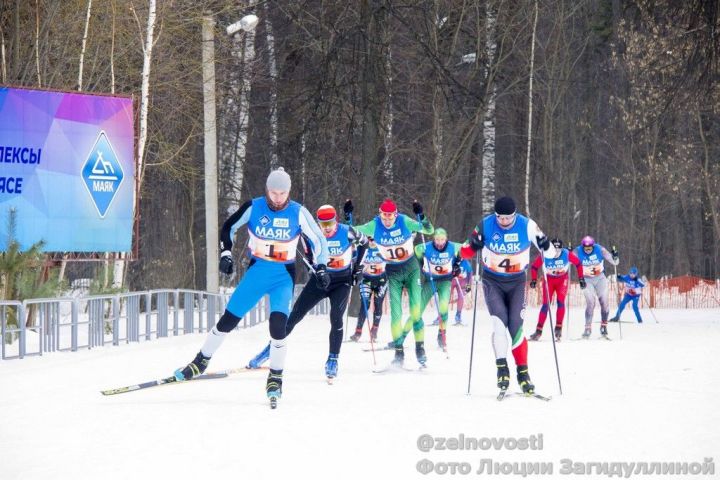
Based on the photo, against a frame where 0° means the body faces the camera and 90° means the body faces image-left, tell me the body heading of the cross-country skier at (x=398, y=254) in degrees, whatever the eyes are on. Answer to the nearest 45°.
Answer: approximately 0°

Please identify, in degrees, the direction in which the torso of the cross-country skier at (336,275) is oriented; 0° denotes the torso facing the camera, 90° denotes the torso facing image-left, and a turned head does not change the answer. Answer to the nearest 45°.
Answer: approximately 0°

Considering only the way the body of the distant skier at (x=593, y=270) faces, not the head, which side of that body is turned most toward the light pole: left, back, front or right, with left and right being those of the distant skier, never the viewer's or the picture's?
right

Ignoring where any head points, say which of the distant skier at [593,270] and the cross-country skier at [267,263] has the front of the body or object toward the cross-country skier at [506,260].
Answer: the distant skier

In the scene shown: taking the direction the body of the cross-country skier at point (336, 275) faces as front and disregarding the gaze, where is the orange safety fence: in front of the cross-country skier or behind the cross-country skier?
behind

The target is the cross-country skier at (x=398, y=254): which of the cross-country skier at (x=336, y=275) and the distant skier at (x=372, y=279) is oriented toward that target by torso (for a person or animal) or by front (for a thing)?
the distant skier

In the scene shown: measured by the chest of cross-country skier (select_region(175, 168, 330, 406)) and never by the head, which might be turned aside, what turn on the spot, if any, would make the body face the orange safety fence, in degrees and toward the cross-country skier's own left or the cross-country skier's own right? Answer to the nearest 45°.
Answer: approximately 135° to the cross-country skier's own left
